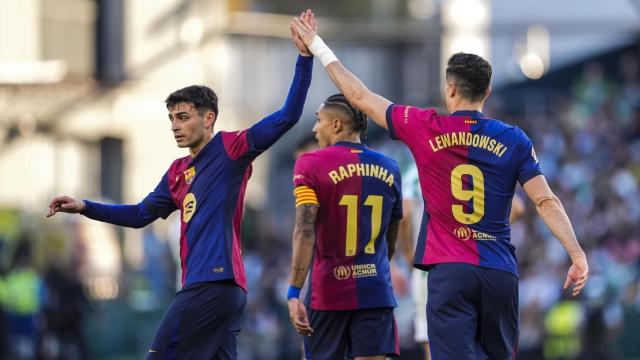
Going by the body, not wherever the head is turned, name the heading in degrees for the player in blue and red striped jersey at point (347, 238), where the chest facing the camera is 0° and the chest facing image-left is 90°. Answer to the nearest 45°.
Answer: approximately 135°

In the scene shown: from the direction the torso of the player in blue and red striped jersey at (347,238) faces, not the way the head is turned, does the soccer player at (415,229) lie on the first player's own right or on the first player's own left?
on the first player's own right

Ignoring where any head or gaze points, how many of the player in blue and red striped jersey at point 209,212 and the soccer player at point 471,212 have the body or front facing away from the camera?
1

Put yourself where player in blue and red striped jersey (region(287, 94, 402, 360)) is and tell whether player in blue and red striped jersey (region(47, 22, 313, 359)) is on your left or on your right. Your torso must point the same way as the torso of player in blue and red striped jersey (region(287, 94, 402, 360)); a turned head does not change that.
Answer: on your left

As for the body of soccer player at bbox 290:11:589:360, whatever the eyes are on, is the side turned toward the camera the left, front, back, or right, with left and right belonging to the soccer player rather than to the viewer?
back

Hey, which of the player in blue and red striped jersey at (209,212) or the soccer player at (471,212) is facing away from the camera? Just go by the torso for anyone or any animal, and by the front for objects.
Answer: the soccer player
